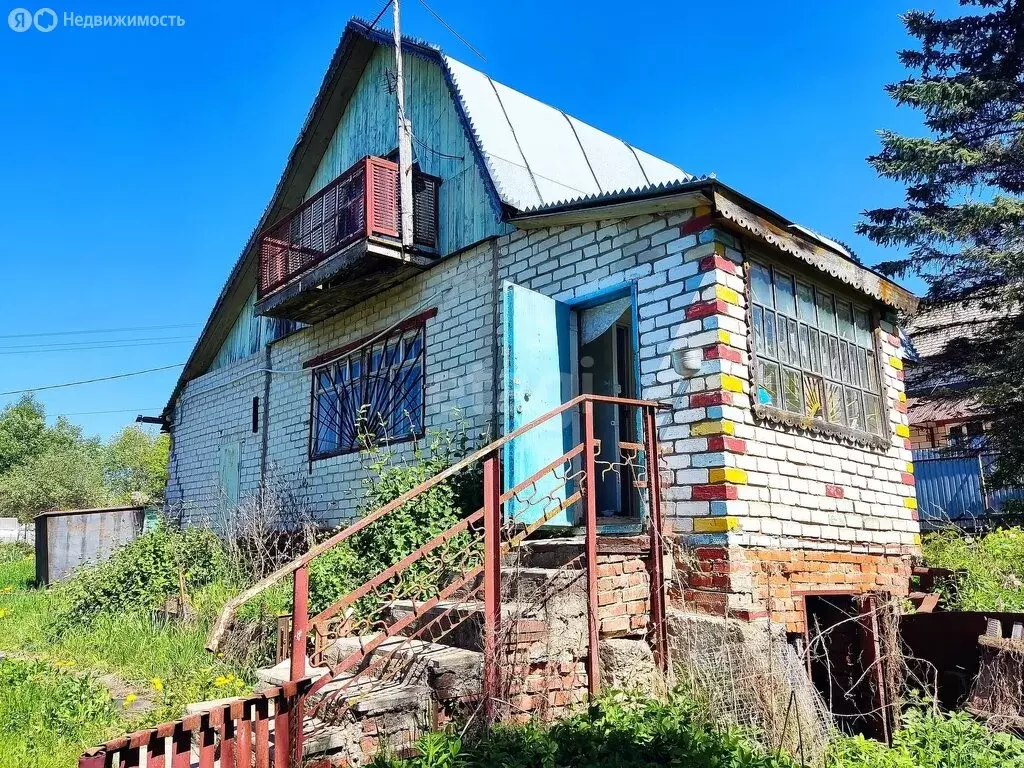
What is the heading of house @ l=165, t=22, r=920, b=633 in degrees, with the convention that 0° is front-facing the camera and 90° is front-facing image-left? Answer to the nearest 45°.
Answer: approximately 45°

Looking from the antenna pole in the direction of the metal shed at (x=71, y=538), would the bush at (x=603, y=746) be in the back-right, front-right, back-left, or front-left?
back-left

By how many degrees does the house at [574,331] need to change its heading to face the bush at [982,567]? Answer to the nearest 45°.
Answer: approximately 135° to its left

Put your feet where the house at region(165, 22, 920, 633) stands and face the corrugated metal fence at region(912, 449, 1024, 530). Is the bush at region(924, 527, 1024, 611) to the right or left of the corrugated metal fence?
right

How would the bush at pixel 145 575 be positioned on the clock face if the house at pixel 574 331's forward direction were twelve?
The bush is roughly at 2 o'clock from the house.

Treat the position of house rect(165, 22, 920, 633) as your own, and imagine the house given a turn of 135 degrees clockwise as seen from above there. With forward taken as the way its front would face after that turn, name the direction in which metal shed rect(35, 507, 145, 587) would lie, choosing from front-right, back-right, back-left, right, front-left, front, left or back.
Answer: front-left

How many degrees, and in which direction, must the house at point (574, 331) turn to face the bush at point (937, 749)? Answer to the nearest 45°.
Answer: approximately 90° to its left

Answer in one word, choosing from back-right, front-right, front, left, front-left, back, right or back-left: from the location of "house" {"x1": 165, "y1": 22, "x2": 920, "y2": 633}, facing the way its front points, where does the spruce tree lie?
back

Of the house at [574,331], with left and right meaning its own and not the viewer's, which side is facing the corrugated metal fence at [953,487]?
back

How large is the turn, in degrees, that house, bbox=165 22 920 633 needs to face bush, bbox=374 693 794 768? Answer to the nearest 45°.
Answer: approximately 45° to its left

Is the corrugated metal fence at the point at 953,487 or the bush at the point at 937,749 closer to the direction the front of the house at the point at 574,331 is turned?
the bush
